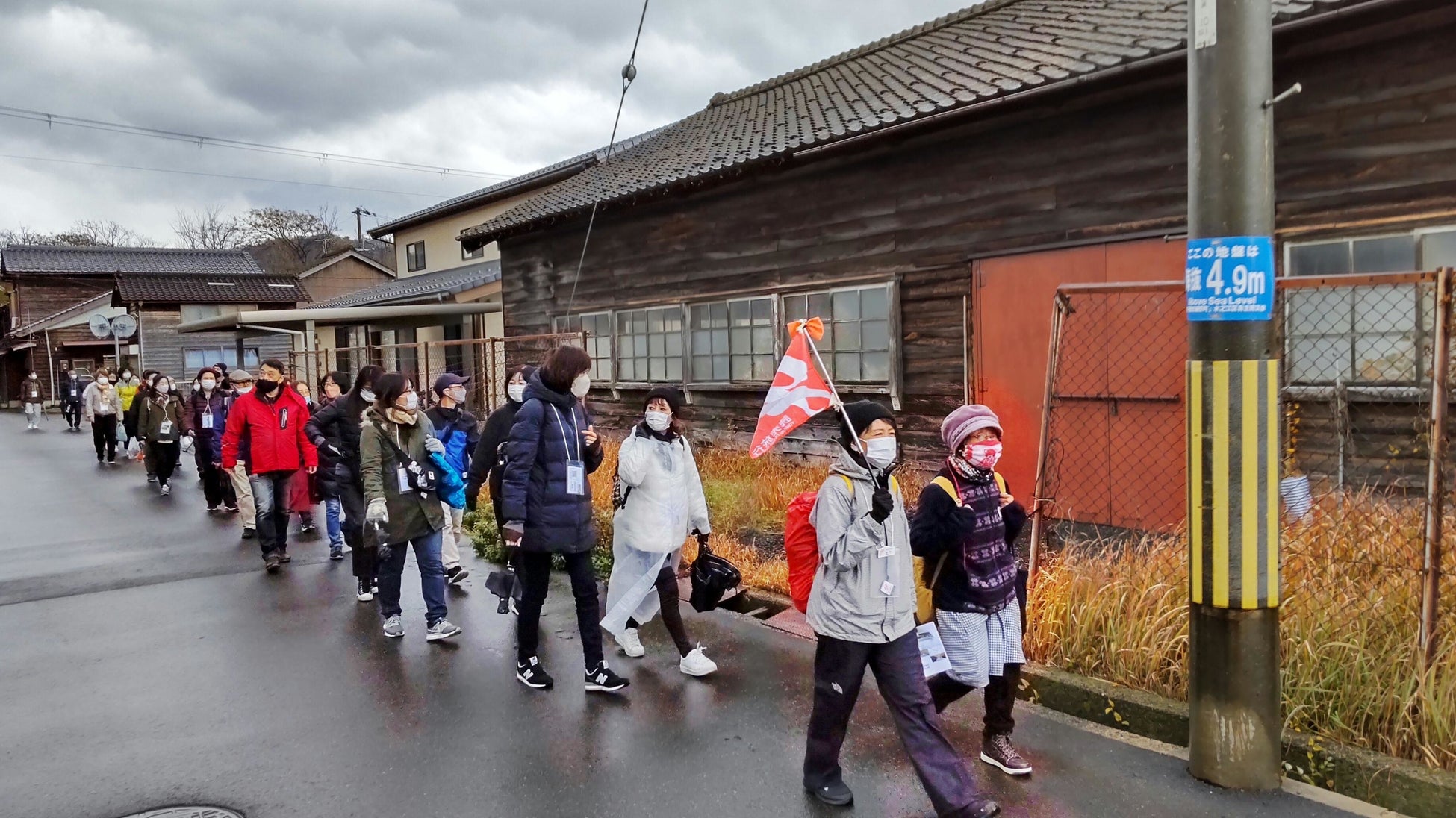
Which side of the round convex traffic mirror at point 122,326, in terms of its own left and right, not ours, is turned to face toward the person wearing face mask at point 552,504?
front

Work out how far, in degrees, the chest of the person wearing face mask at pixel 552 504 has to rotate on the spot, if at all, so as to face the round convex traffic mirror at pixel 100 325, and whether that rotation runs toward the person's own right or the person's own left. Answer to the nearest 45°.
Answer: approximately 180°

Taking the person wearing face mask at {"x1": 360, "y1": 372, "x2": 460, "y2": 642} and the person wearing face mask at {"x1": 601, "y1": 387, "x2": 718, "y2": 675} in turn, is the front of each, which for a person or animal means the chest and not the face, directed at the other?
no

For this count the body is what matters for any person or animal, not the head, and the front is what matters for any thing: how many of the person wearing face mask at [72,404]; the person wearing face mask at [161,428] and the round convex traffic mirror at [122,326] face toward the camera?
3

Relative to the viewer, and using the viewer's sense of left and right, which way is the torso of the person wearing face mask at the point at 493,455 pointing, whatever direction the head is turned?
facing the viewer and to the right of the viewer

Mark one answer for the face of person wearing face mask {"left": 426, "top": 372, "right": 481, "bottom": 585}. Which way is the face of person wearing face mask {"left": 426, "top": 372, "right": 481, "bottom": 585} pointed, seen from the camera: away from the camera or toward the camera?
toward the camera

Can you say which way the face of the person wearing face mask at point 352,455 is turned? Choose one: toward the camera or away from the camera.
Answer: toward the camera

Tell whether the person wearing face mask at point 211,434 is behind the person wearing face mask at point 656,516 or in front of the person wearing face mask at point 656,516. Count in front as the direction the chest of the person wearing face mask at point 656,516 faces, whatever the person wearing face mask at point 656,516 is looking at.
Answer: behind

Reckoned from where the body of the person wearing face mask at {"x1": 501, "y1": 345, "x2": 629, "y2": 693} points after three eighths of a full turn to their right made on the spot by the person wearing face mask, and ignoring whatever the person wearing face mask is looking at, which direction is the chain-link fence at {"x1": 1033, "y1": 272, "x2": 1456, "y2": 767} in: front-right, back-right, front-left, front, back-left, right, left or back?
back

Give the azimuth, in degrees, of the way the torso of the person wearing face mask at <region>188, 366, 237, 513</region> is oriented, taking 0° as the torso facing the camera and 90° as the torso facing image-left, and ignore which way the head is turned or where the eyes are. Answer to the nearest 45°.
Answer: approximately 0°

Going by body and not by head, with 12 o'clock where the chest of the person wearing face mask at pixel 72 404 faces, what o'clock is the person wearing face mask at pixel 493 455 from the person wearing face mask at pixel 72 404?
the person wearing face mask at pixel 493 455 is roughly at 12 o'clock from the person wearing face mask at pixel 72 404.

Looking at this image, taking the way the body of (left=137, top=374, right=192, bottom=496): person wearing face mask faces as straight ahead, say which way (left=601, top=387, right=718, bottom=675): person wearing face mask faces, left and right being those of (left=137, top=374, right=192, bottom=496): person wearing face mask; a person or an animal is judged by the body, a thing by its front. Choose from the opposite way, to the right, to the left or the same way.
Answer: the same way
